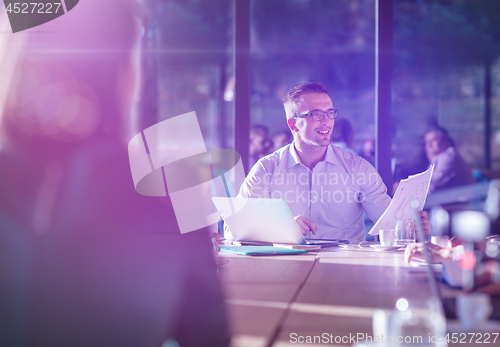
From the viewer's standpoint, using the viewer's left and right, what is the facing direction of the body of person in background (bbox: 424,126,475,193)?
facing the viewer and to the left of the viewer

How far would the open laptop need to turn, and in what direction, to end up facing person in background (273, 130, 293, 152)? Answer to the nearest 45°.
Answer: approximately 45° to its left

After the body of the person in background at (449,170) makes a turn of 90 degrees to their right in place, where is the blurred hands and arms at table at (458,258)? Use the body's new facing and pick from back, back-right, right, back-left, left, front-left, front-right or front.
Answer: back-left

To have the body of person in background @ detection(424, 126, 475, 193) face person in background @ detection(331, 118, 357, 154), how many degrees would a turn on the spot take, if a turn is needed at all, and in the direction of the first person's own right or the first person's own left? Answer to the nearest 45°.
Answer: approximately 45° to the first person's own right

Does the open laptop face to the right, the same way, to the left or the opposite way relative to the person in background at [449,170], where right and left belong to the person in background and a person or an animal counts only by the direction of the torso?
the opposite way

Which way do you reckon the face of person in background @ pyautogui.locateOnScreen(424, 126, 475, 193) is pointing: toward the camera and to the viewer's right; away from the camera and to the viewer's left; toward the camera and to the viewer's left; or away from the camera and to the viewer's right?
toward the camera and to the viewer's left

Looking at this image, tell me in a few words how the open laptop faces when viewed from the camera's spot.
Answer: facing away from the viewer and to the right of the viewer

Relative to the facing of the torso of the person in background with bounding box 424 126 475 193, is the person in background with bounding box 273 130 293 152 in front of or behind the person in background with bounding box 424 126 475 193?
in front

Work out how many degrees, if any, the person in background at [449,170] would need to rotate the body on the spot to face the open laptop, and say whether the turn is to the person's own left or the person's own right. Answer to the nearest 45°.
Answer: approximately 45° to the person's own left
